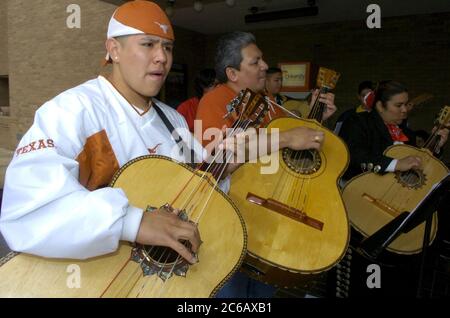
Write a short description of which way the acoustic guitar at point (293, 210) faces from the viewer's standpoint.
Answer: facing the viewer

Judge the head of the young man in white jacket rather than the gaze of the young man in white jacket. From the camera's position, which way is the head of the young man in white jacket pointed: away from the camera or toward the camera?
toward the camera

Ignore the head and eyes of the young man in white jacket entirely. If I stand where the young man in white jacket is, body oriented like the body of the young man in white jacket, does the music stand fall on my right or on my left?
on my left

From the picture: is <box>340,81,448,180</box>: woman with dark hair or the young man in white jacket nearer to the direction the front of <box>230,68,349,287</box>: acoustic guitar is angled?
the young man in white jacket

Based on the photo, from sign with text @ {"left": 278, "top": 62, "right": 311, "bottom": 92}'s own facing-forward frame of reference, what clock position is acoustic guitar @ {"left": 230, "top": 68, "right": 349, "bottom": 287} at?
The acoustic guitar is roughly at 12 o'clock from the sign with text.

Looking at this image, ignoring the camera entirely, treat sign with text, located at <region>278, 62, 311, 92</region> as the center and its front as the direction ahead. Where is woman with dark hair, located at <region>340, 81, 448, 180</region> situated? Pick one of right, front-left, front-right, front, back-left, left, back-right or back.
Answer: front

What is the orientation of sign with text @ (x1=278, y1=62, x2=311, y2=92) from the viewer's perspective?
toward the camera
